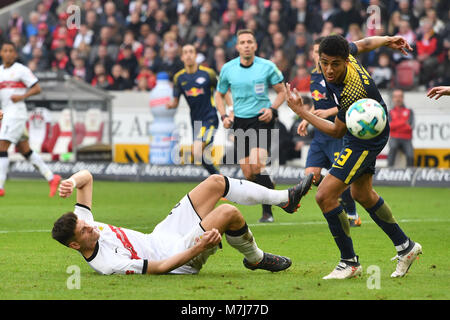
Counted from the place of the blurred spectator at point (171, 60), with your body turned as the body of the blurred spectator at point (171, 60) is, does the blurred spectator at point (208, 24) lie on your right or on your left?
on your left

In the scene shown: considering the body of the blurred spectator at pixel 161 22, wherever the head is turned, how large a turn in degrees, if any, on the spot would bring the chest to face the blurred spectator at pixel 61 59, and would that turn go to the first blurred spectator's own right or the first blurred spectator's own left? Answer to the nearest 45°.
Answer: approximately 90° to the first blurred spectator's own right

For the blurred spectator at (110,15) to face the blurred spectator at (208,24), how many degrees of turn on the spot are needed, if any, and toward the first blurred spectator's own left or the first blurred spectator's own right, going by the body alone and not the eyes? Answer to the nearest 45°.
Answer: approximately 45° to the first blurred spectator's own left
